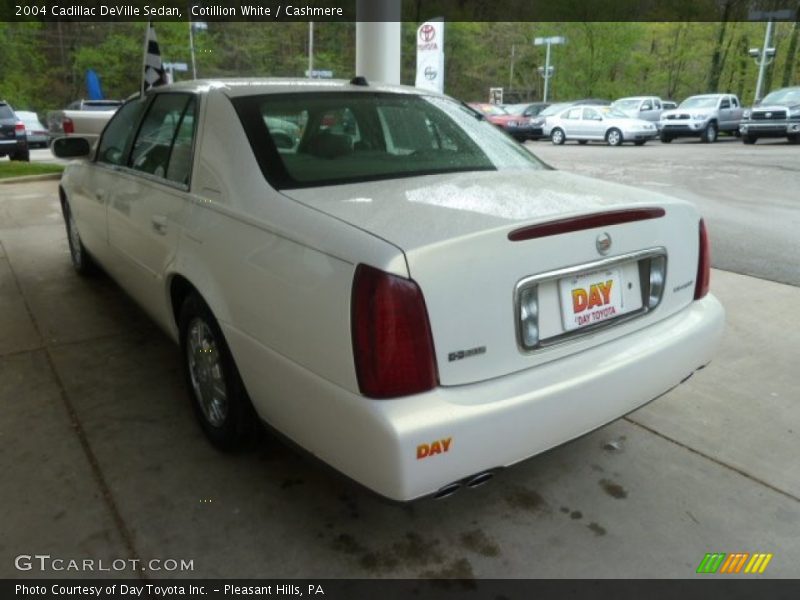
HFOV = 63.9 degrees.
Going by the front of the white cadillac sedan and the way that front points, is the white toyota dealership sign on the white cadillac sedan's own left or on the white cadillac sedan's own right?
on the white cadillac sedan's own right

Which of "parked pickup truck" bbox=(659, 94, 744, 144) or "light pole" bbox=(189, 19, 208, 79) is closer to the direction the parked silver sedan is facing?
the parked pickup truck

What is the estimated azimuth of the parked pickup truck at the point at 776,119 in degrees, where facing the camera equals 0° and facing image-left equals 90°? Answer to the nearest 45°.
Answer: approximately 45°

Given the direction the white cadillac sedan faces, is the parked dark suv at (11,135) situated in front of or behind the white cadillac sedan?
in front

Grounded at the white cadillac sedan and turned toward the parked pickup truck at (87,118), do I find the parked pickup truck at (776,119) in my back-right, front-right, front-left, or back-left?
front-right

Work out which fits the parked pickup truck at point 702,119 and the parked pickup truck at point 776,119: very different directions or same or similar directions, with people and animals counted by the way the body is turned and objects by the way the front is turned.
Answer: same or similar directions

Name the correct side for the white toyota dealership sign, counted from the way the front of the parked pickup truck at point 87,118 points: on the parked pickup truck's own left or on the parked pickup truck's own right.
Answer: on the parked pickup truck's own right

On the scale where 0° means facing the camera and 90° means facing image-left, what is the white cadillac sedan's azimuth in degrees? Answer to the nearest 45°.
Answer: approximately 135°

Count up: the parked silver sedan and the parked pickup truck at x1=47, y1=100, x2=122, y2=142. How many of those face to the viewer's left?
0

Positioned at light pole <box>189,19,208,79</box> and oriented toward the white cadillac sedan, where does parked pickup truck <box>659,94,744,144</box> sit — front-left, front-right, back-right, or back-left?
front-left

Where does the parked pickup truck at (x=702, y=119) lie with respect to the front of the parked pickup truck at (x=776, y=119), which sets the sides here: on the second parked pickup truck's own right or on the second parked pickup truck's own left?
on the second parked pickup truck's own right

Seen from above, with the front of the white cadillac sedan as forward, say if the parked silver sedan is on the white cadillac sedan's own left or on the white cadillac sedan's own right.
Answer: on the white cadillac sedan's own right

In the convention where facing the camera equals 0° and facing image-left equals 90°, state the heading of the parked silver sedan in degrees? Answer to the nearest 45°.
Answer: approximately 315°

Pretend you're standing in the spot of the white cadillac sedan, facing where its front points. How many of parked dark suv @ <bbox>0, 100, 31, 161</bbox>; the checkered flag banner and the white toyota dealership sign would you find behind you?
0

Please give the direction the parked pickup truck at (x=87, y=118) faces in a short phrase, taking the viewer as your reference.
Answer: facing away from the viewer and to the right of the viewer
